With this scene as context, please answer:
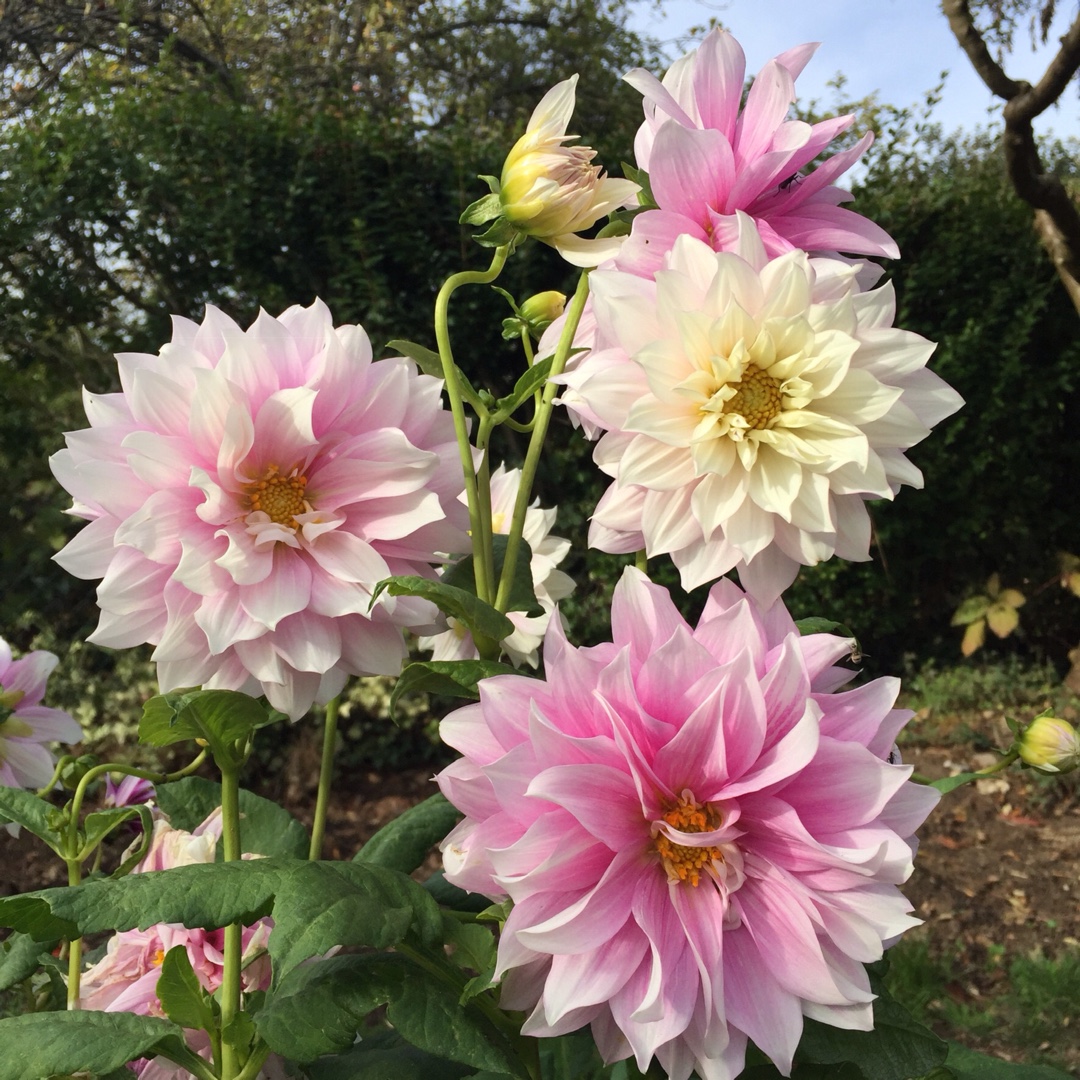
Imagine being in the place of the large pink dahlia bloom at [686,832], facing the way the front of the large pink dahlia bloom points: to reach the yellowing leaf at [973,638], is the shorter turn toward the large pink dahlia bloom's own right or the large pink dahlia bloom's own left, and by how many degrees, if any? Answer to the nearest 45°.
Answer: approximately 180°

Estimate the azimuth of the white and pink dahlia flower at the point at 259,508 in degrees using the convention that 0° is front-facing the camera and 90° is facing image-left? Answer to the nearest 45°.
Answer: approximately 0°

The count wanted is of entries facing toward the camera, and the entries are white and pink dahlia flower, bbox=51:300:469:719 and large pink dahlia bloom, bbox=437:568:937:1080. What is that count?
2

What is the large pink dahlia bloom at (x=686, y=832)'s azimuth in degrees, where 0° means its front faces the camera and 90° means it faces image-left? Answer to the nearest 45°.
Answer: approximately 0°
